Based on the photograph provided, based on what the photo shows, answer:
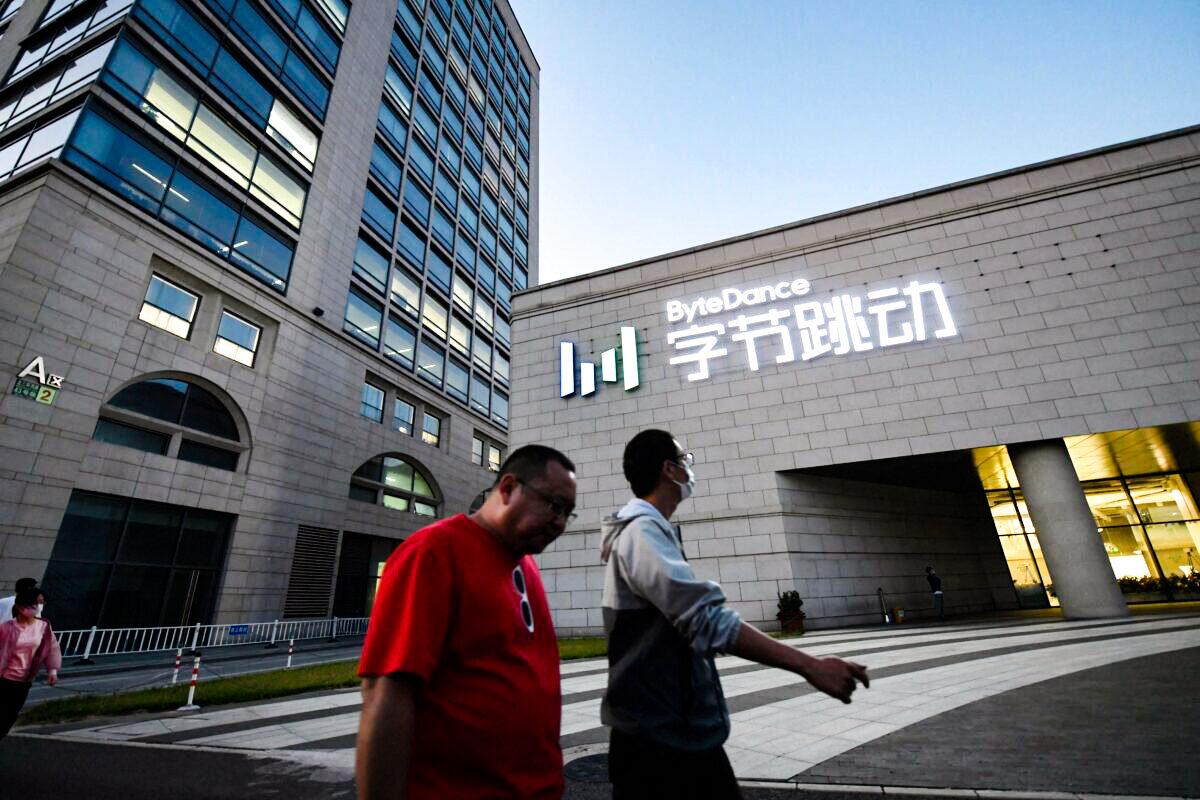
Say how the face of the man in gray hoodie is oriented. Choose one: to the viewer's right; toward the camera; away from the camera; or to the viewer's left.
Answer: to the viewer's right

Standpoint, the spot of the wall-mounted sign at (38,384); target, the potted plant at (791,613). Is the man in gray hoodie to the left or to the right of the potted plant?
right

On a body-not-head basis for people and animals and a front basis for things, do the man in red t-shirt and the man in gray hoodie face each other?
no

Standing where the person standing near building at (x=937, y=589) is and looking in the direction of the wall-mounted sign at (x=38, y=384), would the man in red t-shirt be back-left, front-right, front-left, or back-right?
front-left

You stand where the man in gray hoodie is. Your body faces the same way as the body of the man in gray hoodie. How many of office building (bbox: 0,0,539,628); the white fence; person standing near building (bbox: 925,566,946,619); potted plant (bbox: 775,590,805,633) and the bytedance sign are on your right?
0

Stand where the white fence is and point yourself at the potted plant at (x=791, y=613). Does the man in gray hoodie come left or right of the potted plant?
right

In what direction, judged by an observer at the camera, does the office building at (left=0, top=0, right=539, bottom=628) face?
facing the viewer and to the right of the viewer

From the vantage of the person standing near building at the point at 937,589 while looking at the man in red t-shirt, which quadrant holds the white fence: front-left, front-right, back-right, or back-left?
front-right

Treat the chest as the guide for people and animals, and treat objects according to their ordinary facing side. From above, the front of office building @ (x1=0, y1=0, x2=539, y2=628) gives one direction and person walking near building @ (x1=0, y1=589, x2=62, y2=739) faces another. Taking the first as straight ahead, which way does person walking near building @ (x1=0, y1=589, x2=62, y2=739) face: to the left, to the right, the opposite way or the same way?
the same way

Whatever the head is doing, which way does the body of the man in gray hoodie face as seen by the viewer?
to the viewer's right

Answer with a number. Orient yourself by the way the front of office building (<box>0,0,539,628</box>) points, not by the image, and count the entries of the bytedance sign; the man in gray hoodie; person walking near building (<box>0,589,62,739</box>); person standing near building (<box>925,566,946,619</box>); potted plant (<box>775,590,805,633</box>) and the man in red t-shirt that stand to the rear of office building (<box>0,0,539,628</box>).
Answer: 0

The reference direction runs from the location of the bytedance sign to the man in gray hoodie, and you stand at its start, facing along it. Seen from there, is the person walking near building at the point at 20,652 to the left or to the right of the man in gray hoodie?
right

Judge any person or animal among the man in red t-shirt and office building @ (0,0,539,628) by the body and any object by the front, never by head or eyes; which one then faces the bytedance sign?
the office building

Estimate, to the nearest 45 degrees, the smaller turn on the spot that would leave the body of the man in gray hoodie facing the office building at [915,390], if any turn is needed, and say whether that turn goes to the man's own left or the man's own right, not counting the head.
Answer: approximately 45° to the man's own left

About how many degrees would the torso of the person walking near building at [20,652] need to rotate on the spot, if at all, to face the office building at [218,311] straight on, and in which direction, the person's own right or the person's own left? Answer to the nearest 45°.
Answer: approximately 135° to the person's own left
